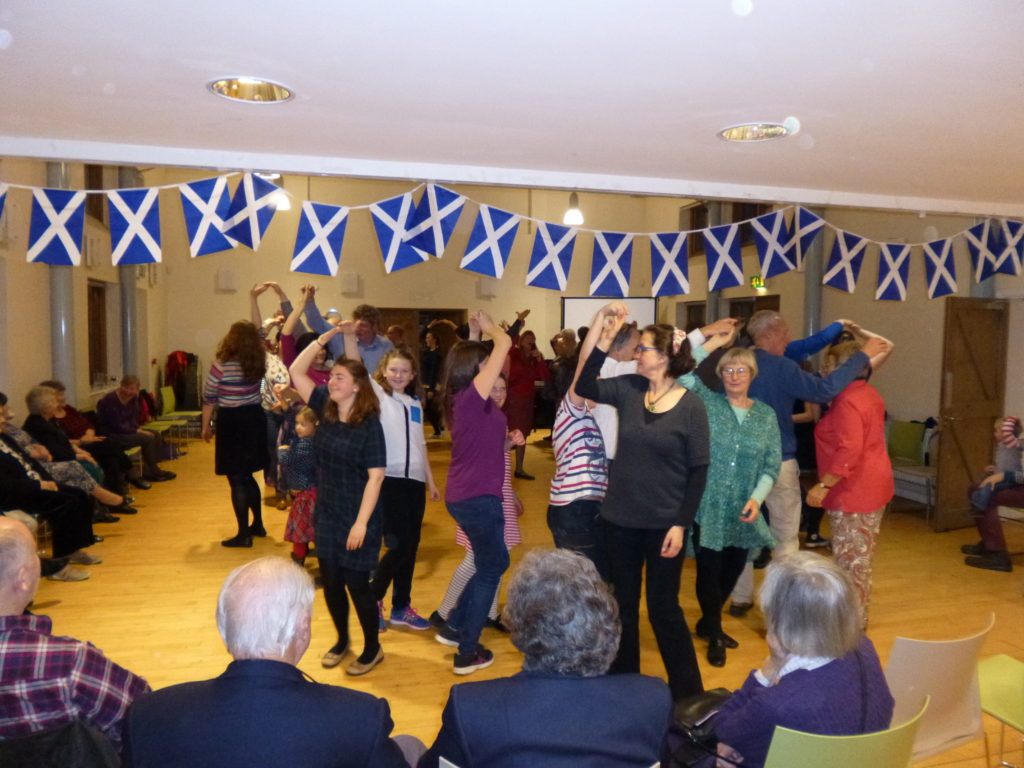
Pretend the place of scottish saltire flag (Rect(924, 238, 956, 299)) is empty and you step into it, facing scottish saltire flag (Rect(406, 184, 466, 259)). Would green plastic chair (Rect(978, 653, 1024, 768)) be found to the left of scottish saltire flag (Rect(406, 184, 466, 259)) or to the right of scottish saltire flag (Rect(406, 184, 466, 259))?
left

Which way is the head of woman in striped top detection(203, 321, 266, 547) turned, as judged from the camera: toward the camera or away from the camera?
away from the camera

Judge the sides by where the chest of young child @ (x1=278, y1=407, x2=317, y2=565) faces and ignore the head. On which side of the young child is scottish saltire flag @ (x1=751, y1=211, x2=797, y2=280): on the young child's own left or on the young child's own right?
on the young child's own left

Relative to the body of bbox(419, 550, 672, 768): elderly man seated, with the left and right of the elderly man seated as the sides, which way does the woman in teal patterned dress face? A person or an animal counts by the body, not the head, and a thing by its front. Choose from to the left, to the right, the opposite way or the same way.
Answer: the opposite way

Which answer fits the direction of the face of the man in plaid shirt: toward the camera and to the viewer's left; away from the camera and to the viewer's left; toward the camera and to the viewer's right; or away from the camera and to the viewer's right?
away from the camera and to the viewer's right

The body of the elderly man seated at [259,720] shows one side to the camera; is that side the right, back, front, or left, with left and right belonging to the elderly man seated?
back

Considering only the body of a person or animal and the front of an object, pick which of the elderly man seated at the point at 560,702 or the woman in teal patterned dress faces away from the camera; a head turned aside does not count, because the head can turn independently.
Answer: the elderly man seated

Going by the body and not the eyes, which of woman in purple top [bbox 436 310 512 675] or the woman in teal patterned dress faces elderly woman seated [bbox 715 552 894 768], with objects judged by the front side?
the woman in teal patterned dress

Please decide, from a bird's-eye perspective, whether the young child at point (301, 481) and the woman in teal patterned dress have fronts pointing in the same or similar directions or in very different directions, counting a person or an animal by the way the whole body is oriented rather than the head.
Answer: same or similar directions

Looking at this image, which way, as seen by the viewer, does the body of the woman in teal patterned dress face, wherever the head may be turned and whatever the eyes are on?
toward the camera

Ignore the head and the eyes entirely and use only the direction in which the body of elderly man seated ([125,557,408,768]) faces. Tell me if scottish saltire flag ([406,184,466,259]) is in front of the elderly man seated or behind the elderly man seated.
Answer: in front

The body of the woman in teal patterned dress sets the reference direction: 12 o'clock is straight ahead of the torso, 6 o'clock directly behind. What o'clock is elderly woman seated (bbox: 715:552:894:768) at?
The elderly woman seated is roughly at 12 o'clock from the woman in teal patterned dress.

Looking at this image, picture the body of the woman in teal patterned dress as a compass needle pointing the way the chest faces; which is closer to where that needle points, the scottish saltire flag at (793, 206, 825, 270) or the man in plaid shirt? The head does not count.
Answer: the man in plaid shirt

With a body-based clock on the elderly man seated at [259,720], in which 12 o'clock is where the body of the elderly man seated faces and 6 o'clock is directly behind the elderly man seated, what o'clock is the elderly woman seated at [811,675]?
The elderly woman seated is roughly at 3 o'clock from the elderly man seated.
